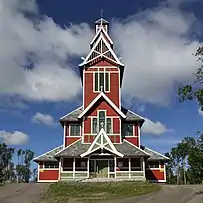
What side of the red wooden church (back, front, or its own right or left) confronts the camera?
front
